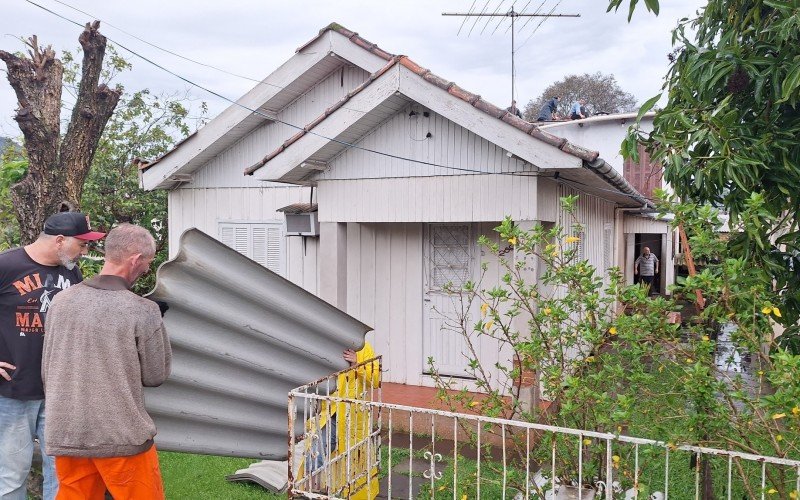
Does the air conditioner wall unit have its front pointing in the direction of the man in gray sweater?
yes

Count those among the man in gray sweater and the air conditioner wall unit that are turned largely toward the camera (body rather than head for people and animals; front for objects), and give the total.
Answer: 1

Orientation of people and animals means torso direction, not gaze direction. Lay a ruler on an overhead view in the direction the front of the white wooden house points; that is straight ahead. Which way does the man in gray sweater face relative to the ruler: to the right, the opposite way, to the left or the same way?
the opposite way

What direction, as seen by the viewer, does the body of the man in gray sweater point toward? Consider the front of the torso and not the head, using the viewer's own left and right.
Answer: facing away from the viewer and to the right of the viewer

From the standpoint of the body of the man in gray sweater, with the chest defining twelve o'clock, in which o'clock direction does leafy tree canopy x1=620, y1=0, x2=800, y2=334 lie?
The leafy tree canopy is roughly at 2 o'clock from the man in gray sweater.

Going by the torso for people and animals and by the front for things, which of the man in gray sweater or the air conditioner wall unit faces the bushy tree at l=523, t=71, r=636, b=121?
the man in gray sweater

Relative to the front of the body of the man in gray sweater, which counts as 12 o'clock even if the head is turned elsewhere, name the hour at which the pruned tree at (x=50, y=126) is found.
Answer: The pruned tree is roughly at 10 o'clock from the man in gray sweater.

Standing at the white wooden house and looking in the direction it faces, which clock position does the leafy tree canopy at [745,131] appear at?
The leafy tree canopy is roughly at 11 o'clock from the white wooden house.

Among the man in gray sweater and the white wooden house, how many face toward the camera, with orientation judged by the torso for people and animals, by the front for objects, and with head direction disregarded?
1

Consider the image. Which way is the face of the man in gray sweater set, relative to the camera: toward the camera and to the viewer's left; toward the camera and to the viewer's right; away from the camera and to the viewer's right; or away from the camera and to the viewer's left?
away from the camera and to the viewer's right

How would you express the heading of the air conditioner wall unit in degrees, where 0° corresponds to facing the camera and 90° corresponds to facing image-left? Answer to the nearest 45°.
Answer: approximately 0°

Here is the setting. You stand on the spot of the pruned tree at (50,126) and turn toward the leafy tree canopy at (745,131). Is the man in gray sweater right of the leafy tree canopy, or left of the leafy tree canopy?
right
